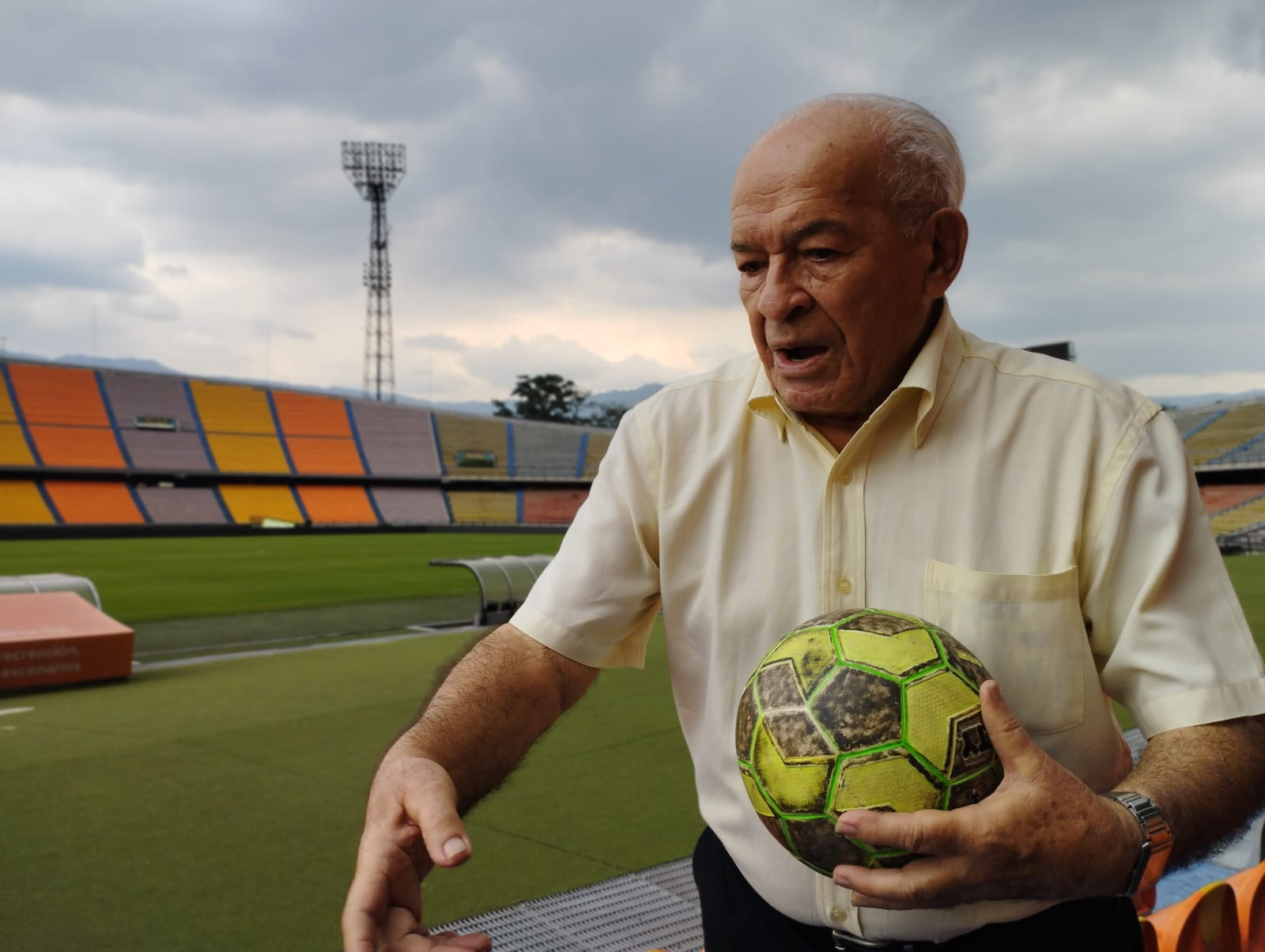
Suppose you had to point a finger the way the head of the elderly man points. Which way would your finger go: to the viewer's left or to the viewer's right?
to the viewer's left

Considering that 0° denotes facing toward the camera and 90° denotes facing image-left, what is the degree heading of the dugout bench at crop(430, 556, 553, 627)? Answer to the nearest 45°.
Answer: approximately 135°

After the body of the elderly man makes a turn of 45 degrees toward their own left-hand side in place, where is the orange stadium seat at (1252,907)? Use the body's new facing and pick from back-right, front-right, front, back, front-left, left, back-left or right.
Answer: back-left

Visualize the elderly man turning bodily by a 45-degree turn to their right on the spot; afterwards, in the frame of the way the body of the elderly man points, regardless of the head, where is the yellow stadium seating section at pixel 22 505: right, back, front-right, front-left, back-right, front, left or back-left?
front-right

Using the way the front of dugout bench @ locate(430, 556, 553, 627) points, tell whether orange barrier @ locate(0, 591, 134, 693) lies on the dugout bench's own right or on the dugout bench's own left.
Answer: on the dugout bench's own left

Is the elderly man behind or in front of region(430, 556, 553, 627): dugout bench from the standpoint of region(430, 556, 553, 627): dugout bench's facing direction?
behind

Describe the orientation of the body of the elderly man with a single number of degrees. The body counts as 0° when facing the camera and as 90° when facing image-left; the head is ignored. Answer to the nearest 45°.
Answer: approximately 45°

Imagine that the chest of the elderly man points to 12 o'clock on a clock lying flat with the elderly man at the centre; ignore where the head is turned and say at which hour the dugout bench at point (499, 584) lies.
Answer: The dugout bench is roughly at 4 o'clock from the elderly man.

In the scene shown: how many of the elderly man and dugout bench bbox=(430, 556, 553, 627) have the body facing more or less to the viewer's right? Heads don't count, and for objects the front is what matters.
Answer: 0
